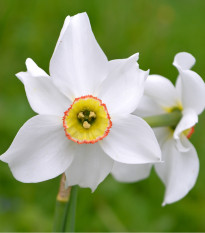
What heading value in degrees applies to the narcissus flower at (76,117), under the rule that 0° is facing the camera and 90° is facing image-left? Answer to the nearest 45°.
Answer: approximately 0°
